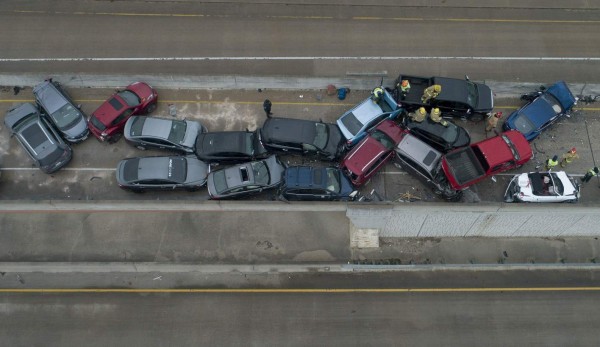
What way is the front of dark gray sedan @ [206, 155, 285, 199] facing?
to the viewer's right

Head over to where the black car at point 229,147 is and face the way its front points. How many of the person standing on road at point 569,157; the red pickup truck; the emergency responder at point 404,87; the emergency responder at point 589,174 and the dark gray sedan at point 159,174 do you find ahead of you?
4

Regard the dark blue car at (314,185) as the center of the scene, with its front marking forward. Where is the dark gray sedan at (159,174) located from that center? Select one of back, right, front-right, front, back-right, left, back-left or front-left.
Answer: back

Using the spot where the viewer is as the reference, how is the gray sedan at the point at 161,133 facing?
facing to the right of the viewer

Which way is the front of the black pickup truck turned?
to the viewer's right

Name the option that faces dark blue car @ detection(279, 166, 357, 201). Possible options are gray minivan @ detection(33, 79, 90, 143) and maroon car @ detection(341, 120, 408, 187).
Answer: the gray minivan

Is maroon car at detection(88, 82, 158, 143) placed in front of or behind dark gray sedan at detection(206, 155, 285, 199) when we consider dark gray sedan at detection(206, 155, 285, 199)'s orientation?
behind

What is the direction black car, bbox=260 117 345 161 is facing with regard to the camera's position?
facing to the right of the viewer

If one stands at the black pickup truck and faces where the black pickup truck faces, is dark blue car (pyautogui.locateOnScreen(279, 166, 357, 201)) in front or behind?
behind

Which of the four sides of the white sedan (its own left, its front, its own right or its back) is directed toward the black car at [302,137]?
back

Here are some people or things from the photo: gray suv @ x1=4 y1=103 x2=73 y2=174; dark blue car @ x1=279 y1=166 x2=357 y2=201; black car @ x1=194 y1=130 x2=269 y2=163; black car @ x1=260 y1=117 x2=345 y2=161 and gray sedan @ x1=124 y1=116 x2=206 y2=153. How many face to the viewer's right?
4

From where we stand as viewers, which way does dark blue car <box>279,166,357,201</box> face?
facing to the right of the viewer

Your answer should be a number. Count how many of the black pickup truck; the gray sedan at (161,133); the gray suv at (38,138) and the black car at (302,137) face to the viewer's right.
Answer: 3

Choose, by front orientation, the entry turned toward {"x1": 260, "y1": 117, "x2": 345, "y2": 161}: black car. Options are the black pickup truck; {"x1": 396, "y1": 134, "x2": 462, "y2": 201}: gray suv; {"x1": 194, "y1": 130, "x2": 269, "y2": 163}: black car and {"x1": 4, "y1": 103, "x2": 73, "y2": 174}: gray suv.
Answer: {"x1": 194, "y1": 130, "x2": 269, "y2": 163}: black car

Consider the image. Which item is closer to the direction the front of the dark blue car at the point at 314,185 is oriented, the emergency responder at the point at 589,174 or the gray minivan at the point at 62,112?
the emergency responder

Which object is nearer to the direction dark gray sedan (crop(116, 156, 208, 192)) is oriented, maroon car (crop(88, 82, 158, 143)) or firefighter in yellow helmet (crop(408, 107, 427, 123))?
the firefighter in yellow helmet
